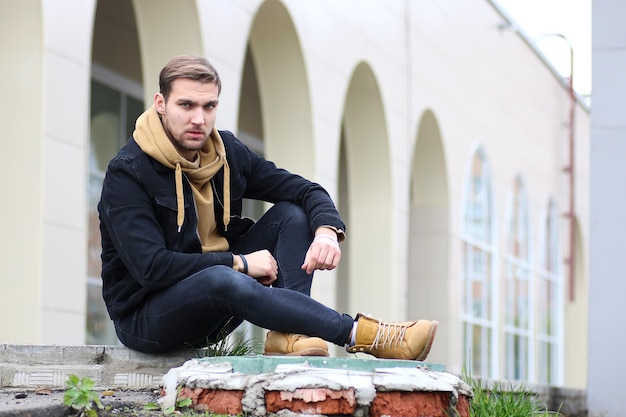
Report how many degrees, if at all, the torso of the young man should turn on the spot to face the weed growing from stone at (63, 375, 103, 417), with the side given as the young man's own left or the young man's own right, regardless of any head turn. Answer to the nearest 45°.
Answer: approximately 90° to the young man's own right

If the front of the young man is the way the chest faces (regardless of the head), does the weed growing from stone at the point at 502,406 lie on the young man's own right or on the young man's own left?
on the young man's own left

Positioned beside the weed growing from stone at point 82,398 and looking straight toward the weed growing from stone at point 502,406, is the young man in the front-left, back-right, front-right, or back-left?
front-left

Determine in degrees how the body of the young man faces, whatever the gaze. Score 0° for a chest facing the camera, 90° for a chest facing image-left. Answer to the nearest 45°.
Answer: approximately 315°
